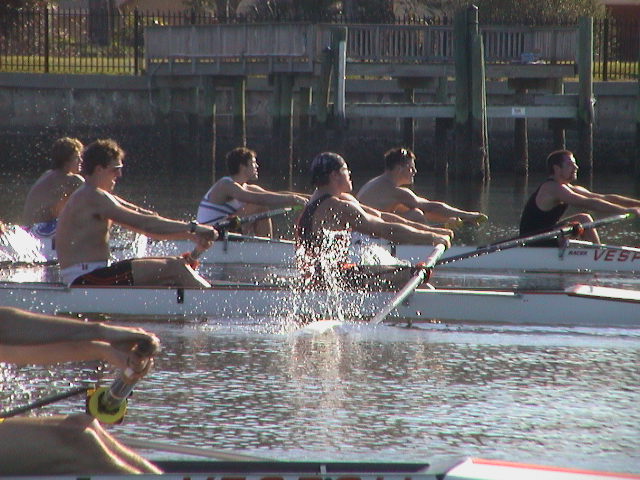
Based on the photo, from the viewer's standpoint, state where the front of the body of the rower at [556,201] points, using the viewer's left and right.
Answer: facing to the right of the viewer

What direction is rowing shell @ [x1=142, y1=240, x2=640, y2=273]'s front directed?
to the viewer's left

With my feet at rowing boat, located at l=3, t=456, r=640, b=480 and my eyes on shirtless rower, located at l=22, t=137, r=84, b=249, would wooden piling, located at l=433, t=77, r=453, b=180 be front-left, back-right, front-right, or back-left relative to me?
front-right

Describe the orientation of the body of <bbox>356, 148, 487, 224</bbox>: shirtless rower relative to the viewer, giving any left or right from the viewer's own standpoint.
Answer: facing to the right of the viewer

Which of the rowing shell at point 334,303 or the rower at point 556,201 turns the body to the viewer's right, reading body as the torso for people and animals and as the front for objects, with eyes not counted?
the rower

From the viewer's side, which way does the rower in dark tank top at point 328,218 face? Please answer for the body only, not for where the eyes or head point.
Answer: to the viewer's right

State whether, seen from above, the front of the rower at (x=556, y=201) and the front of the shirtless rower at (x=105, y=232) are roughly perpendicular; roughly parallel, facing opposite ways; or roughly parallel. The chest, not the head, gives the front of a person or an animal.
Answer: roughly parallel

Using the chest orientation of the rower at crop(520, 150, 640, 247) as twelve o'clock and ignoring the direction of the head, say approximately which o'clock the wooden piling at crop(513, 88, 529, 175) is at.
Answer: The wooden piling is roughly at 9 o'clock from the rower.

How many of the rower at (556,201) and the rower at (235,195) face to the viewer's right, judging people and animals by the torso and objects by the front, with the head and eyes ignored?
2

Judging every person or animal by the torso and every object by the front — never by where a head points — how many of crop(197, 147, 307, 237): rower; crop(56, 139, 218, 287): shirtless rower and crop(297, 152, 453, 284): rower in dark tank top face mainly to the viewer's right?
3

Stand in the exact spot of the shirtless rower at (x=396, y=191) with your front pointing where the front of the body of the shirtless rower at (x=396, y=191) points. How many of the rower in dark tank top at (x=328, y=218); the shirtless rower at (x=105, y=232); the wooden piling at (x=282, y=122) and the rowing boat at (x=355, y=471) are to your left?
1

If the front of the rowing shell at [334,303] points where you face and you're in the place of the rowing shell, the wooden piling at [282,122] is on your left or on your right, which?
on your right

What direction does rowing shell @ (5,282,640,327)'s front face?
to the viewer's left

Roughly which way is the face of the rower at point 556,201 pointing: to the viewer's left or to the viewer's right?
to the viewer's right

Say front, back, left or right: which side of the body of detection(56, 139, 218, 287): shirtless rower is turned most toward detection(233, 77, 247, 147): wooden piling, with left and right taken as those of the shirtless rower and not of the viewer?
left

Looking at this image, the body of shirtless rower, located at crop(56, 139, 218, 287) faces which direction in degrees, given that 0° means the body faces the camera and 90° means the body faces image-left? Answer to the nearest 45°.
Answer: approximately 270°

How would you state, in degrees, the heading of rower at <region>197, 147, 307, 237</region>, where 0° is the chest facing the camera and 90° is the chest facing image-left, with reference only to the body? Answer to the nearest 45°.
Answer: approximately 270°

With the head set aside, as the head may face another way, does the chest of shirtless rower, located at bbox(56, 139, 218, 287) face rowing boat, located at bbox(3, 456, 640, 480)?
no
